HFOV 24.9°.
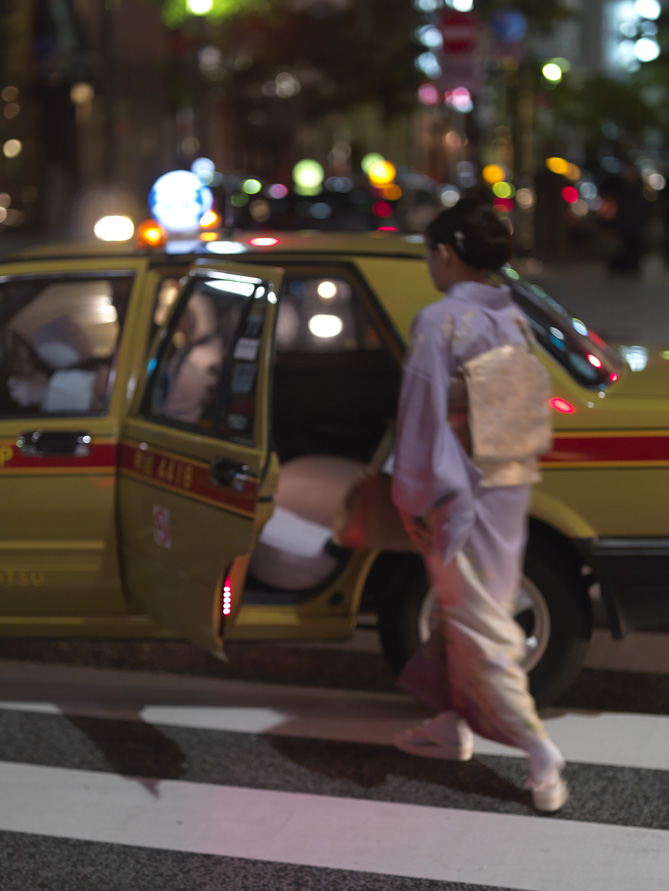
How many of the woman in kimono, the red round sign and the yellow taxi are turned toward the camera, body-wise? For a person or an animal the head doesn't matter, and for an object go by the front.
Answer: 1

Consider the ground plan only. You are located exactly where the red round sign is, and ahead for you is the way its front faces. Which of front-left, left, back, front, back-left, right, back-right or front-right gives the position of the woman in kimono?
front

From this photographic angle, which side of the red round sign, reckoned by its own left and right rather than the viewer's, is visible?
front

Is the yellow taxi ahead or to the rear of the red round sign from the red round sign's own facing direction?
ahead

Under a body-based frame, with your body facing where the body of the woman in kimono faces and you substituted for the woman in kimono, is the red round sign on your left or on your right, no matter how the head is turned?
on your right

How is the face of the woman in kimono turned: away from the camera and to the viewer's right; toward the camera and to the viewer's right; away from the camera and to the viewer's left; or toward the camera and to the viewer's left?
away from the camera and to the viewer's left

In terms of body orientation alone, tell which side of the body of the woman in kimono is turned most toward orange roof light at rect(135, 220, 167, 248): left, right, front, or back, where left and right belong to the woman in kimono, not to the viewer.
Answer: front

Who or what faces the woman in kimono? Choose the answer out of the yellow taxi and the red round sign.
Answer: the red round sign

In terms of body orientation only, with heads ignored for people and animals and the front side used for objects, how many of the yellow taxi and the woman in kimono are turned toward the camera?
0

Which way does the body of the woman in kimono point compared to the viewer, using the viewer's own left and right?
facing away from the viewer and to the left of the viewer

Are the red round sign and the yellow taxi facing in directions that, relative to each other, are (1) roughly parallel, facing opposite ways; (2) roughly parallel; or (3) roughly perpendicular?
roughly perpendicular
